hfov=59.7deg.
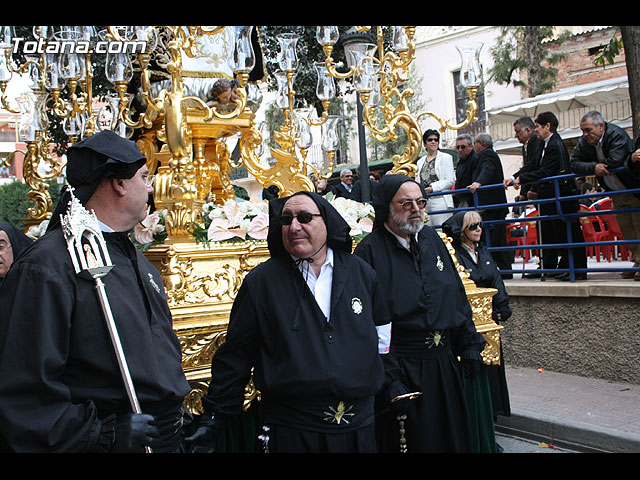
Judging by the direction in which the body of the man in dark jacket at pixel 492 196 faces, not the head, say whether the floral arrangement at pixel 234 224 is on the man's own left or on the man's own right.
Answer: on the man's own left

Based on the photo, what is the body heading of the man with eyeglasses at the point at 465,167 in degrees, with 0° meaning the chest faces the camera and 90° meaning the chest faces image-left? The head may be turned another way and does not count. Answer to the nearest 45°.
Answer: approximately 45°

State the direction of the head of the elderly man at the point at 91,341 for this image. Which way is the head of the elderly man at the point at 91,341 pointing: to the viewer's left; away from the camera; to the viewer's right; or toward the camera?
to the viewer's right

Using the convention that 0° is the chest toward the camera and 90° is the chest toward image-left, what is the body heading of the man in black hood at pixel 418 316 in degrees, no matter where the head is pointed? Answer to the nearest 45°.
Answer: approximately 315°

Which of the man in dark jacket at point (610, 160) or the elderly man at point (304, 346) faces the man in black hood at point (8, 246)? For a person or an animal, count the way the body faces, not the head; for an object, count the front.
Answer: the man in dark jacket

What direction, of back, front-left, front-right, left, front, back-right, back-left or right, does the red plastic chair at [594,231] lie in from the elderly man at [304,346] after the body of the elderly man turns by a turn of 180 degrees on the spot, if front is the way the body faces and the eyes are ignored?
front-right

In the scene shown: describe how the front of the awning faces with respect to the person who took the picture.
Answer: facing the viewer and to the left of the viewer

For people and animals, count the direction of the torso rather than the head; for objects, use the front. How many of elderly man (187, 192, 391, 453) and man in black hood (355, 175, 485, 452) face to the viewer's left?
0

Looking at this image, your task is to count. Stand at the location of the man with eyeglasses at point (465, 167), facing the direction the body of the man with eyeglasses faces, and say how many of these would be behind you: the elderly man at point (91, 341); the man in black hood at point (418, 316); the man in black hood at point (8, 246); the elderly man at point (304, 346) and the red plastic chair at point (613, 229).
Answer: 1

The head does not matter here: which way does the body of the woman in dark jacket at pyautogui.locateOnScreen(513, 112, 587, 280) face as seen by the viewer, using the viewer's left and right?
facing to the left of the viewer

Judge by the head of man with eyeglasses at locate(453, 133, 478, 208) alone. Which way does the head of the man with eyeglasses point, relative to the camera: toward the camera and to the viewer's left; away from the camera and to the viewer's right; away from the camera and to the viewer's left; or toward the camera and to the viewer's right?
toward the camera and to the viewer's left
